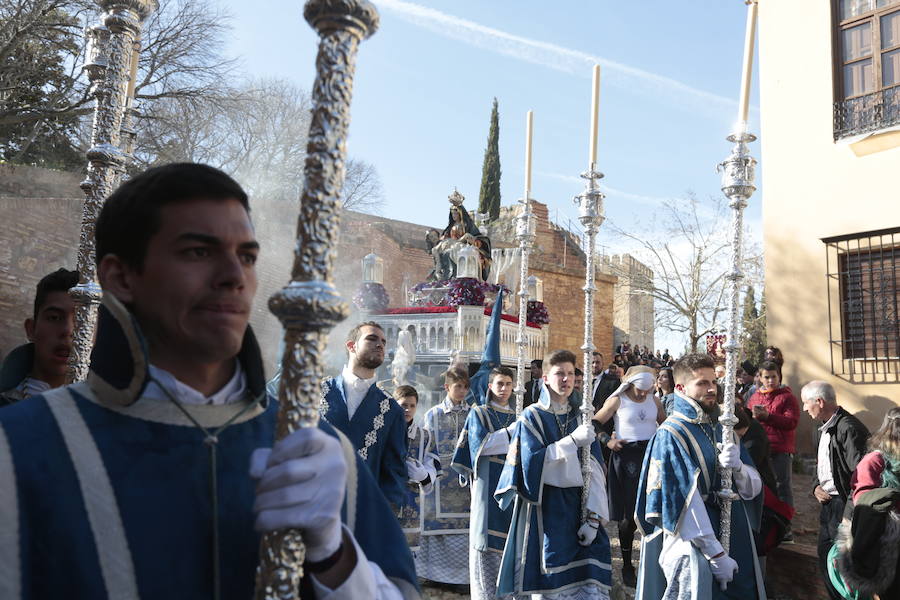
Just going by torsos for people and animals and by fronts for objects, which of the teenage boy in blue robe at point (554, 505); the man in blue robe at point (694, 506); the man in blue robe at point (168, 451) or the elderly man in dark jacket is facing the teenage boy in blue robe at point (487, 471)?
the elderly man in dark jacket

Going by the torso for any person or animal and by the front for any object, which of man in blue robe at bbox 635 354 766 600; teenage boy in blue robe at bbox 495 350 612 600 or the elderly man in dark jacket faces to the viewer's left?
the elderly man in dark jacket

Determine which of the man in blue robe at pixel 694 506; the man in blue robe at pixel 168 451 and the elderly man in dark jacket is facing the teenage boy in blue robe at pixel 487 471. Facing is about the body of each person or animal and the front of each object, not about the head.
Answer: the elderly man in dark jacket

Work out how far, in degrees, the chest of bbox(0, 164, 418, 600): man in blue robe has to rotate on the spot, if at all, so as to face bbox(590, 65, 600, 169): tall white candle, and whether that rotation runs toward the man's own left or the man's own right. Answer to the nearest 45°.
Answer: approximately 90° to the man's own left

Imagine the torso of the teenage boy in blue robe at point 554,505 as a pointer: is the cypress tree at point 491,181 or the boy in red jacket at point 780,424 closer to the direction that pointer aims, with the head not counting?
the boy in red jacket

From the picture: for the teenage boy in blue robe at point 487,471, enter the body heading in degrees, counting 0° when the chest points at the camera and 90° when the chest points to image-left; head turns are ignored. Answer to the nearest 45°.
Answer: approximately 315°

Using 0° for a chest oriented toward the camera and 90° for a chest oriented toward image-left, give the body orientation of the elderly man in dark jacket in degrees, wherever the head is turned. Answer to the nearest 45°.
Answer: approximately 90°
